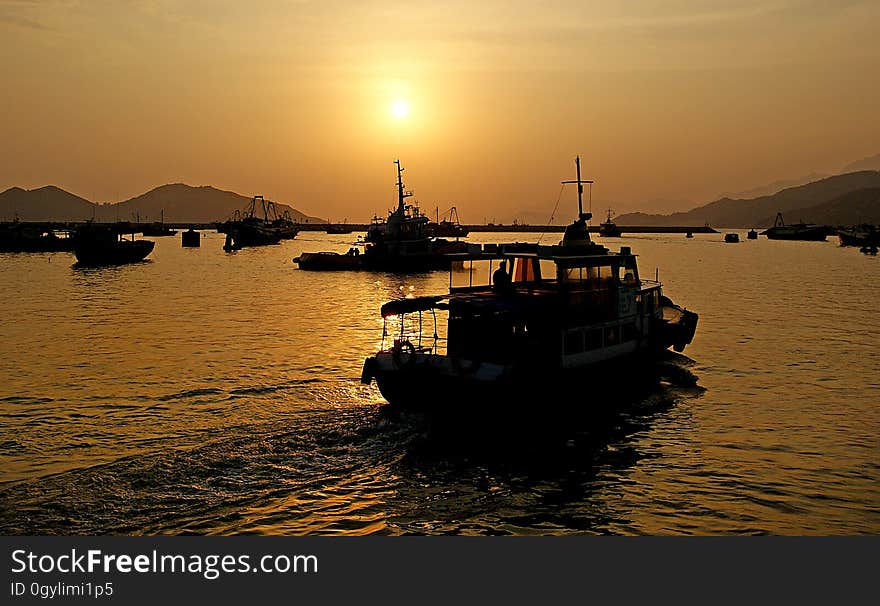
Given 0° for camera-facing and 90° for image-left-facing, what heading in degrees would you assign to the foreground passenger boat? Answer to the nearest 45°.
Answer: approximately 225°
